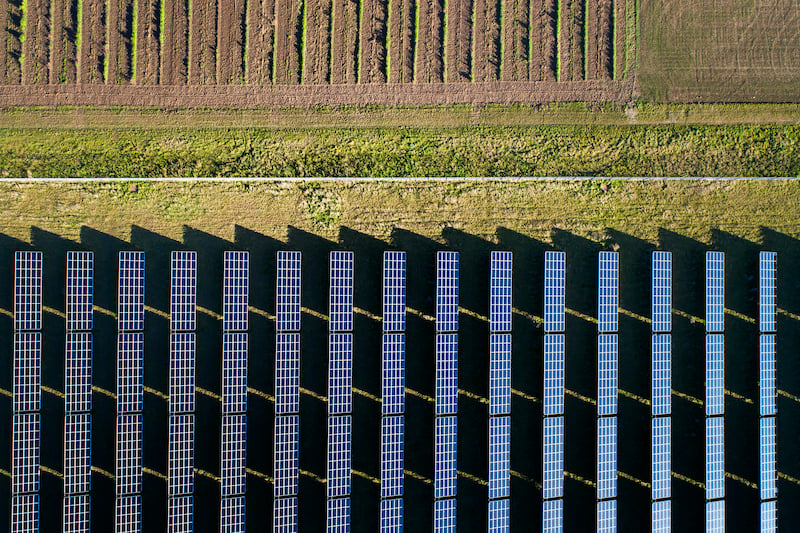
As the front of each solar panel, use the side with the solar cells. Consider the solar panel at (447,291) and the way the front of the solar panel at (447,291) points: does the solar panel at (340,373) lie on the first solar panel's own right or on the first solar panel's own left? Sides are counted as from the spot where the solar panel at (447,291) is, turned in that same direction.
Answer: on the first solar panel's own right

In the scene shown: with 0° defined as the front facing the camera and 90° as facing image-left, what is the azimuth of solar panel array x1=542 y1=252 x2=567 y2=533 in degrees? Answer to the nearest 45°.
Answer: approximately 0°

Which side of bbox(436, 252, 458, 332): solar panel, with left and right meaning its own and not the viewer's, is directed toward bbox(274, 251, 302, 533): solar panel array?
right

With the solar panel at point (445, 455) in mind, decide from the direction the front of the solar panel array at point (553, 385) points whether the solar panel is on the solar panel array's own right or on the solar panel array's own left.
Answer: on the solar panel array's own right
